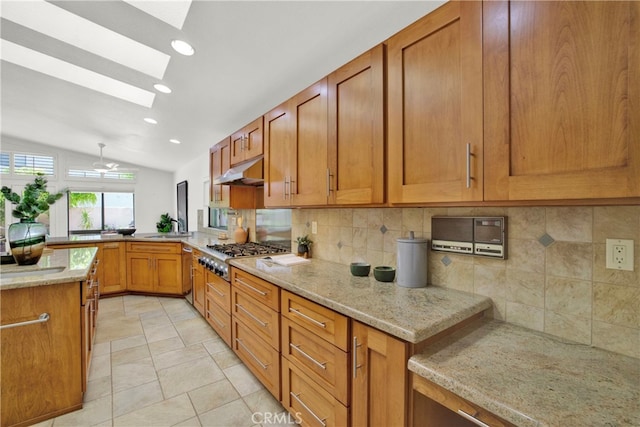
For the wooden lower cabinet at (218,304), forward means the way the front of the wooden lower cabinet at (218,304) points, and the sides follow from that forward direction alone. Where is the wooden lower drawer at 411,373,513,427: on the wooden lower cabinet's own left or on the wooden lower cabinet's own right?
on the wooden lower cabinet's own left

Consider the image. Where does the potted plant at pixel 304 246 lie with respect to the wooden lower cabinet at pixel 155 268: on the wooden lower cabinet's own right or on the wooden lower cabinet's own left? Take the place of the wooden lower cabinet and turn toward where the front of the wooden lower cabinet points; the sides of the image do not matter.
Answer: on the wooden lower cabinet's own left

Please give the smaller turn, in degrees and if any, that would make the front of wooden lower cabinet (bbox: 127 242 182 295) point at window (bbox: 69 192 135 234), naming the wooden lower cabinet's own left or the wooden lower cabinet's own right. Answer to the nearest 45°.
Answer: approximately 135° to the wooden lower cabinet's own right

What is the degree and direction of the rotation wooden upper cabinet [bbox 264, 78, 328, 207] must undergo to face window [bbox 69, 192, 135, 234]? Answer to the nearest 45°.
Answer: approximately 90° to its right

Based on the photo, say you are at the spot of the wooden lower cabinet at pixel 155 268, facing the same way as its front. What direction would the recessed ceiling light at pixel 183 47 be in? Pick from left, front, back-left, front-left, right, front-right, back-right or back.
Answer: front-left

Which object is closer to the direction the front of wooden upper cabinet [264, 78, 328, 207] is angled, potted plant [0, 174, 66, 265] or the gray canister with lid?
the potted plant

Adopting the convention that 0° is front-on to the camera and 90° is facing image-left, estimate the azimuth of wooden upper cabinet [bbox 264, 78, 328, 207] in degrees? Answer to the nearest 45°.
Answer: approximately 45°

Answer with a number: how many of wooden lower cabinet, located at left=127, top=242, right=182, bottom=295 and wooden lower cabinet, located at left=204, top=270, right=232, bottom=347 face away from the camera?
0

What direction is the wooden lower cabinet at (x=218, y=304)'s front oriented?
to the viewer's left

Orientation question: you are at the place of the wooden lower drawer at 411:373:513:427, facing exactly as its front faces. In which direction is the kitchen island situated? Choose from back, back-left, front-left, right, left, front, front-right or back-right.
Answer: front-right
